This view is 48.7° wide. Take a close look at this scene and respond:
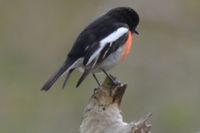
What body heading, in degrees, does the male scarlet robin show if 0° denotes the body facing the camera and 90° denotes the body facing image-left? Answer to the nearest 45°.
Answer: approximately 270°
